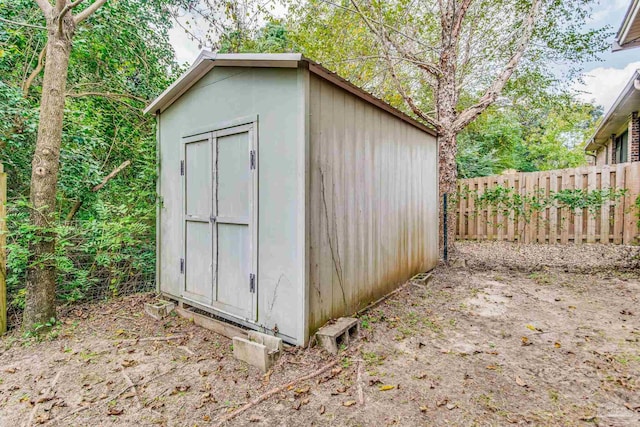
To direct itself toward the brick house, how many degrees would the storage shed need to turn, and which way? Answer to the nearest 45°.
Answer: approximately 180°

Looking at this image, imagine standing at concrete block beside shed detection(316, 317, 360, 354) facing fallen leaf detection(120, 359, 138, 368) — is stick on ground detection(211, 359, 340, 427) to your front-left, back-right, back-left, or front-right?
front-left

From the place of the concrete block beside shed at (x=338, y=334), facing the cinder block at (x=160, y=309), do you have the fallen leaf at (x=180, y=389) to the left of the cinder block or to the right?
left

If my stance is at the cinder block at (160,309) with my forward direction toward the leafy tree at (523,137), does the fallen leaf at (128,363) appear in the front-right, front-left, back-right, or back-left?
back-right

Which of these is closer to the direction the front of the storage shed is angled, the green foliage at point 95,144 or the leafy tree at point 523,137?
the green foliage

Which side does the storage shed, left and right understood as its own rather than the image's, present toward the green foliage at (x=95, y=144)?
right

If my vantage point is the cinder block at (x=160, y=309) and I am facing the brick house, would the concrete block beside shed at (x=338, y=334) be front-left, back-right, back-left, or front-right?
front-right

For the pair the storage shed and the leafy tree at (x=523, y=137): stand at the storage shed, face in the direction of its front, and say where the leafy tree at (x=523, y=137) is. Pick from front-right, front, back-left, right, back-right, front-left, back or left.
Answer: back

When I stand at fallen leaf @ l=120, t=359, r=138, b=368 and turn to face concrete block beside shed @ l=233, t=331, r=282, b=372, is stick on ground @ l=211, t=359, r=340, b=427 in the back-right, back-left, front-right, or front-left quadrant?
front-right

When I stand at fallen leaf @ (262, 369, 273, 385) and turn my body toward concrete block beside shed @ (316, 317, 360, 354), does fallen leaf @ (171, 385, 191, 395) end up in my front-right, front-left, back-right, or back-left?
back-left

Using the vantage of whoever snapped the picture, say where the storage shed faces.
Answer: facing the viewer and to the left of the viewer

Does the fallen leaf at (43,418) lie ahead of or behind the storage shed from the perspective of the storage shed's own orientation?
ahead
